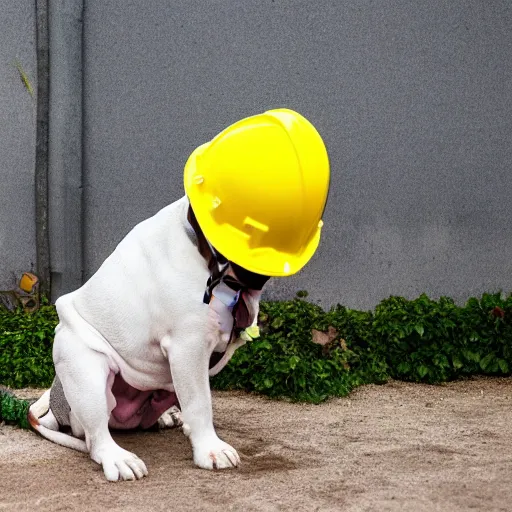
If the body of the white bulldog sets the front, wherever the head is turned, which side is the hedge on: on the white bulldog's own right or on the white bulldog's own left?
on the white bulldog's own left

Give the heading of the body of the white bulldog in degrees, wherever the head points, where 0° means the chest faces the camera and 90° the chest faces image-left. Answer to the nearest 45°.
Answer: approximately 270°

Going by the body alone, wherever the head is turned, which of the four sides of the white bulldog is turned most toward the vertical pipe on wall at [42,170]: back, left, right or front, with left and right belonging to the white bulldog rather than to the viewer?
left

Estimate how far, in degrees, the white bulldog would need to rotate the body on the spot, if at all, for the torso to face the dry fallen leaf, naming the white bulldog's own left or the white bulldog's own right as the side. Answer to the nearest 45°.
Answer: approximately 45° to the white bulldog's own left
